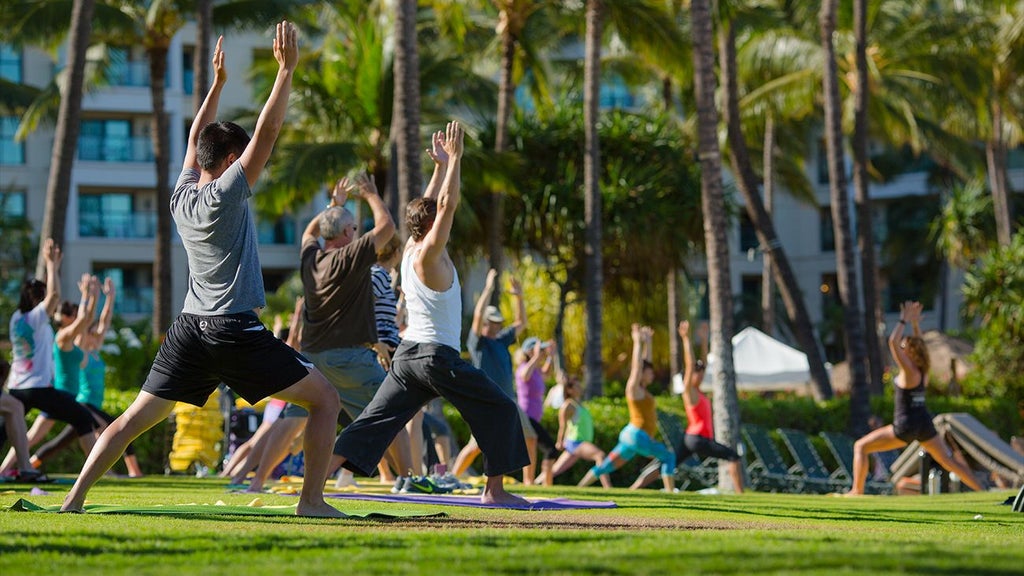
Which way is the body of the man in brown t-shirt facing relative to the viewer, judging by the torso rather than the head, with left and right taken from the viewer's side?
facing away from the viewer and to the right of the viewer

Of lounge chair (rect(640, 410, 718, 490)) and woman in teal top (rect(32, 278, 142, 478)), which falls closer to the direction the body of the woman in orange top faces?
the lounge chair

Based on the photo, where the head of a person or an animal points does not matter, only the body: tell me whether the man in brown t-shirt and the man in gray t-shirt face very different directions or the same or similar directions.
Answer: same or similar directions

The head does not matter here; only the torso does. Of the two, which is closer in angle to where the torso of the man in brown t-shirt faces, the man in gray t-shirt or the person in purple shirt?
the person in purple shirt

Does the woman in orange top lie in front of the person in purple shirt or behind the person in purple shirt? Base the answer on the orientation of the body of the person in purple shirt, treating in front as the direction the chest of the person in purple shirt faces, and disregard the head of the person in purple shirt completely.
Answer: in front
